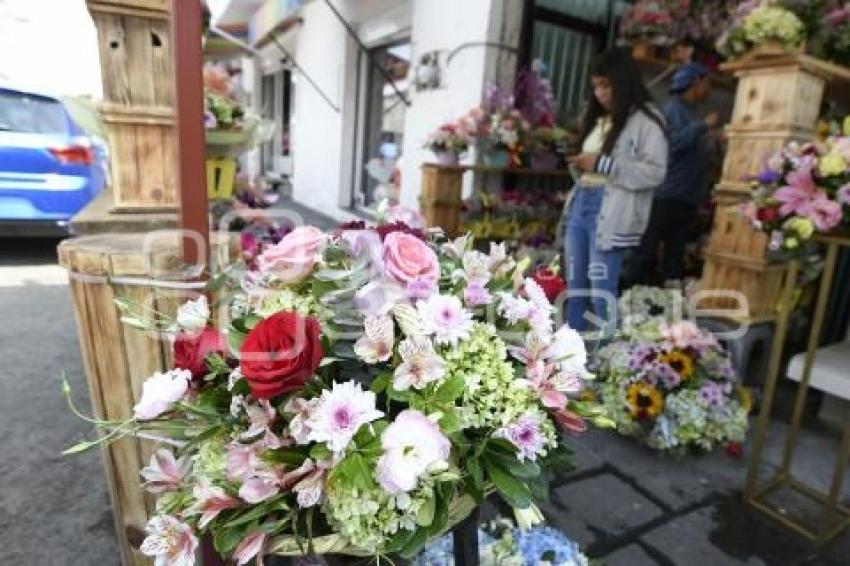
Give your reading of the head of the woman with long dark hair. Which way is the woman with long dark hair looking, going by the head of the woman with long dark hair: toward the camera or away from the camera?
toward the camera

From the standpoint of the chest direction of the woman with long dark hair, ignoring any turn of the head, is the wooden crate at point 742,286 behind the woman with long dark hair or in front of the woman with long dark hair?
behind

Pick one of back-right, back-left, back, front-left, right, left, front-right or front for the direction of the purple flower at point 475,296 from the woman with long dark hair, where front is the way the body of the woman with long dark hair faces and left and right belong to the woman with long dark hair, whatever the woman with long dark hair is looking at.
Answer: front-left

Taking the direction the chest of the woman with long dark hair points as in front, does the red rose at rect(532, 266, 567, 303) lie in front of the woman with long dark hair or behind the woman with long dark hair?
in front

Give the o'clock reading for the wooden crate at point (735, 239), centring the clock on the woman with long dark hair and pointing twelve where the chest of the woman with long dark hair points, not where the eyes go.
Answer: The wooden crate is roughly at 7 o'clock from the woman with long dark hair.

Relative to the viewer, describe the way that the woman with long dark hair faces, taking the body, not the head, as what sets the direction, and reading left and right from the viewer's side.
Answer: facing the viewer and to the left of the viewer

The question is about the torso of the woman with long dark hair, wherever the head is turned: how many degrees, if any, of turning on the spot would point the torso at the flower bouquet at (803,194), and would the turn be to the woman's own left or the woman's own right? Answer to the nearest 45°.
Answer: approximately 90° to the woman's own left

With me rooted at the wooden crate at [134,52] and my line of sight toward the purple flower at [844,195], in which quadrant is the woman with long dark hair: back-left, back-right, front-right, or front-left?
front-left

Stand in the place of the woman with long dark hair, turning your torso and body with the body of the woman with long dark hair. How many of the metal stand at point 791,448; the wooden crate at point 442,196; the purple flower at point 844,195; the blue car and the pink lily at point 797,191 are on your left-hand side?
3

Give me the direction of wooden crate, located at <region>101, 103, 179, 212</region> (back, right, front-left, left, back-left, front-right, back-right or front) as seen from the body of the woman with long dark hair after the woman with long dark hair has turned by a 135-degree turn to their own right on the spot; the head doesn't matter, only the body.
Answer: back-left

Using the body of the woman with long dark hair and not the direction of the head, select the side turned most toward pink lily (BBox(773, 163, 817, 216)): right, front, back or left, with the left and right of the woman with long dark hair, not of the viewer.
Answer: left

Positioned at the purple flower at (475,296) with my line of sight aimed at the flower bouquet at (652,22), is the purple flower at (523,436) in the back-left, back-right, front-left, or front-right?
back-right

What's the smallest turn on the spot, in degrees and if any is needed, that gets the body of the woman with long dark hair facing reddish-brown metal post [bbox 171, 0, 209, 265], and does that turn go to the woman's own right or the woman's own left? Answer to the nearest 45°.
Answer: approximately 45° to the woman's own left

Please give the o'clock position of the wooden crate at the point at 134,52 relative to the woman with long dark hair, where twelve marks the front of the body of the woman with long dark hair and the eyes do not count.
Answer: The wooden crate is roughly at 12 o'clock from the woman with long dark hair.

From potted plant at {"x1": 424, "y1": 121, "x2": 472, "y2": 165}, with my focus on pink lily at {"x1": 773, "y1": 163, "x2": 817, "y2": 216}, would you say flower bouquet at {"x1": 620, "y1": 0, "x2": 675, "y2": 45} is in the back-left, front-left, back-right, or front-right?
front-left
